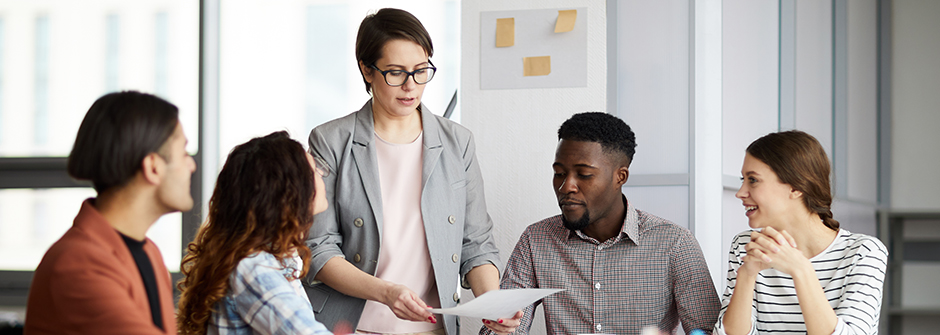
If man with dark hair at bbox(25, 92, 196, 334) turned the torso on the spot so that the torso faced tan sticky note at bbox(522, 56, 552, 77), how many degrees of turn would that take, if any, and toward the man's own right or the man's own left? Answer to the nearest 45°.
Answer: approximately 45° to the man's own left

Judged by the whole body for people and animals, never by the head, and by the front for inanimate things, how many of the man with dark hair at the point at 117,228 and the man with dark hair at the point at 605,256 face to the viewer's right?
1

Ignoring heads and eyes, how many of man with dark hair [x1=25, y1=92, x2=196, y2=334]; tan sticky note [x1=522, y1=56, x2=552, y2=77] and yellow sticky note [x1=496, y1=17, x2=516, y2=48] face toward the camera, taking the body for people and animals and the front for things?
2

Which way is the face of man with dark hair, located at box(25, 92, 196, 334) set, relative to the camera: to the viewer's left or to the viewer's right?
to the viewer's right

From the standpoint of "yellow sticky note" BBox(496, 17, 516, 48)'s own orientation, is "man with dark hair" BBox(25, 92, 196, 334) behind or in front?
in front

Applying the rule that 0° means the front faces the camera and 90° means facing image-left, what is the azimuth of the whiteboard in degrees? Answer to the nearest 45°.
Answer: approximately 0°

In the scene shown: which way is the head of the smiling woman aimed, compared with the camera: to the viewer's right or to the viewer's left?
to the viewer's left

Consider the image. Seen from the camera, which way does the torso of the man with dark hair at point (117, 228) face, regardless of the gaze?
to the viewer's right

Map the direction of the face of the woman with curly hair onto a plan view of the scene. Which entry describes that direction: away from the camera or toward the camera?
away from the camera
